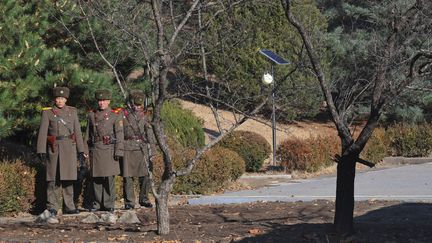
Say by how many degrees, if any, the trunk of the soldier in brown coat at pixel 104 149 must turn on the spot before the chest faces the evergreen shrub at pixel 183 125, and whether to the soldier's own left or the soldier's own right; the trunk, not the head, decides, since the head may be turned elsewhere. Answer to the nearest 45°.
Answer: approximately 180°

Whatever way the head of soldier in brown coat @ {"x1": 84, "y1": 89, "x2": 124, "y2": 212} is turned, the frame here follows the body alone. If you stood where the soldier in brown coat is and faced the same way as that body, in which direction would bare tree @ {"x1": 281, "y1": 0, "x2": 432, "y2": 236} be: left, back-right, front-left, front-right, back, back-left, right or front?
front-left

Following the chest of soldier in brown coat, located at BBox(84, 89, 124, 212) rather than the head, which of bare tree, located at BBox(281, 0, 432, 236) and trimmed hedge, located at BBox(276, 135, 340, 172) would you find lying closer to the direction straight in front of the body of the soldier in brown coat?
the bare tree

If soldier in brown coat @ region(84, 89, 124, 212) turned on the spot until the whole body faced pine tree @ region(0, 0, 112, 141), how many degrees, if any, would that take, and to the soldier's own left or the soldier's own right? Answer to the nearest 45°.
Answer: approximately 135° to the soldier's own right

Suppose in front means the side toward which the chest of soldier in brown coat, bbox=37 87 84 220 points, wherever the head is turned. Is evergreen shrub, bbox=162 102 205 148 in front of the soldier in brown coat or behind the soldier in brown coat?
behind

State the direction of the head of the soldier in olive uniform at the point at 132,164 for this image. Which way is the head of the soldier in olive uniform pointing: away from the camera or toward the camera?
toward the camera

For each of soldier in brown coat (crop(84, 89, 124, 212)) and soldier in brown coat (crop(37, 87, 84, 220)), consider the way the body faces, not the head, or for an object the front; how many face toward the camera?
2

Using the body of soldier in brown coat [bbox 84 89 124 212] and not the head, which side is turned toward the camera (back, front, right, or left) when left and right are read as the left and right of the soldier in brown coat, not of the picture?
front

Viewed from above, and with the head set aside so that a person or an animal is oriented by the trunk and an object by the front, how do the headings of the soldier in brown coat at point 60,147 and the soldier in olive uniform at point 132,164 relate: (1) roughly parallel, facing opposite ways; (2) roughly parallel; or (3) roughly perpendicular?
roughly parallel

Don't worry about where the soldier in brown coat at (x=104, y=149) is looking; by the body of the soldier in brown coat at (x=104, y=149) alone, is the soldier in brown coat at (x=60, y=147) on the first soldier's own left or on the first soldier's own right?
on the first soldier's own right

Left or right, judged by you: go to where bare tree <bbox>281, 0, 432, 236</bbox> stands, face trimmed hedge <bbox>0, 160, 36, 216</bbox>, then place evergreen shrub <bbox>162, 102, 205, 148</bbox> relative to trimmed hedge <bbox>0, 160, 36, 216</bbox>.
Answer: right

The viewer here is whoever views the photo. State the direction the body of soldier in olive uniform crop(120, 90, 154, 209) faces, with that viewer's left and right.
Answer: facing the viewer
